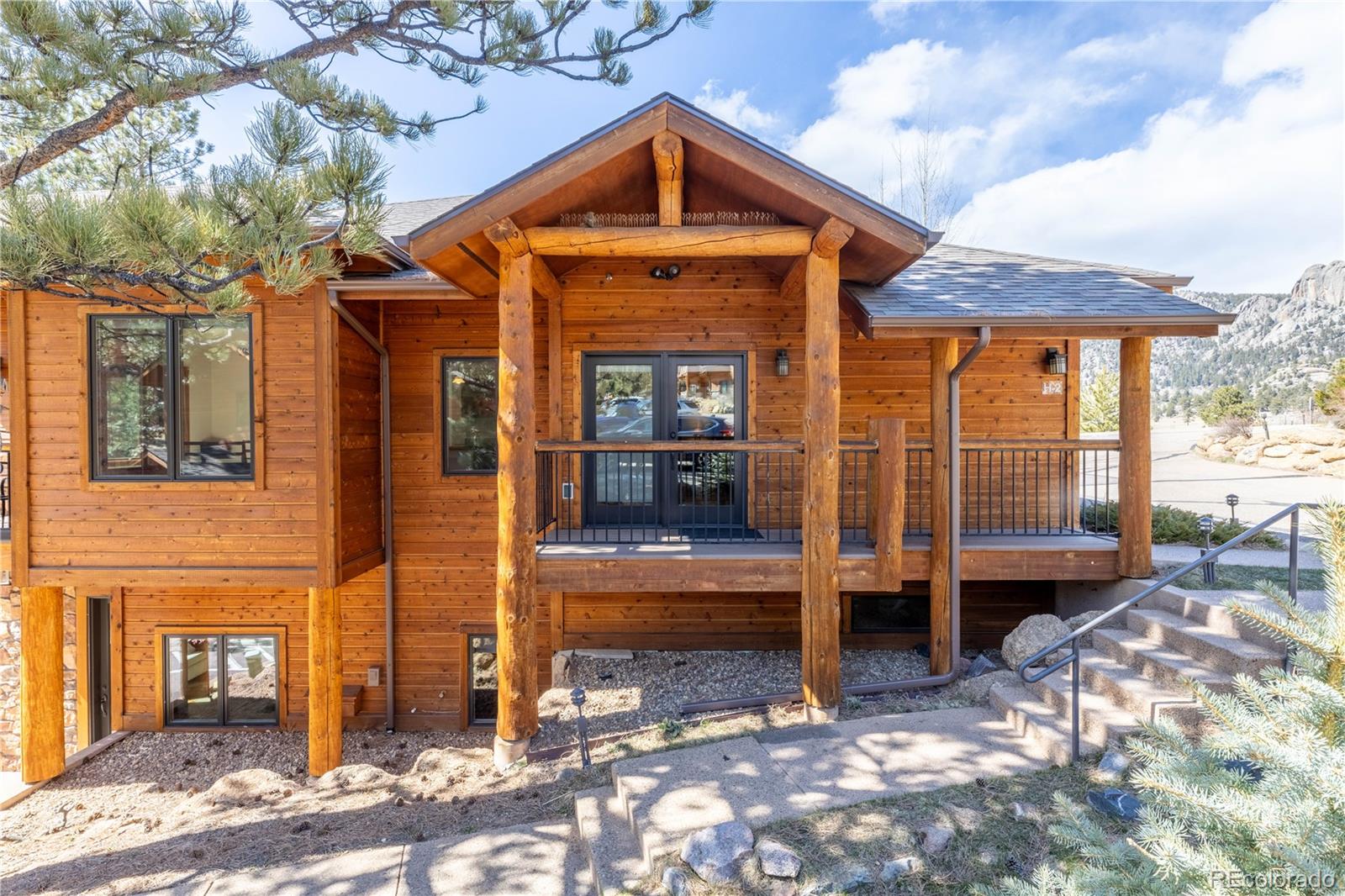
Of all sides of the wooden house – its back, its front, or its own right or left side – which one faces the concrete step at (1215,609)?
left

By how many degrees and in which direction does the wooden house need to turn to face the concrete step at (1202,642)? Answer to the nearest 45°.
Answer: approximately 45° to its left

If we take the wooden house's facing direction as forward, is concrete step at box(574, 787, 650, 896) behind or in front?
in front

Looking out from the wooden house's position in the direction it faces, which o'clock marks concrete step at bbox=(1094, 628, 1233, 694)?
The concrete step is roughly at 10 o'clock from the wooden house.

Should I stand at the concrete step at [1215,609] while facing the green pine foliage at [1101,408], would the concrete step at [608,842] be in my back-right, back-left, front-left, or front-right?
back-left

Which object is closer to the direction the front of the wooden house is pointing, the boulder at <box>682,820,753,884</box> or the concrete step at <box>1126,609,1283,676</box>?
the boulder

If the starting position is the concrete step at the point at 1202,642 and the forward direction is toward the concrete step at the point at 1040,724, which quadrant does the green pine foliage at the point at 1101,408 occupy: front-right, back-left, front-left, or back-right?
back-right

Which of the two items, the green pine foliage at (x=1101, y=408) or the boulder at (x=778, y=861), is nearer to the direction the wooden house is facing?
the boulder

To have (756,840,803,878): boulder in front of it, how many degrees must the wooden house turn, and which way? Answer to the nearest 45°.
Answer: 0° — it already faces it

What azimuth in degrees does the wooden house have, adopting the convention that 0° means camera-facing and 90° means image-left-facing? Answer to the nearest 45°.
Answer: approximately 0°

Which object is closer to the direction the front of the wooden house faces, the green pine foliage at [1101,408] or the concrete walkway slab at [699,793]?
the concrete walkway slab
